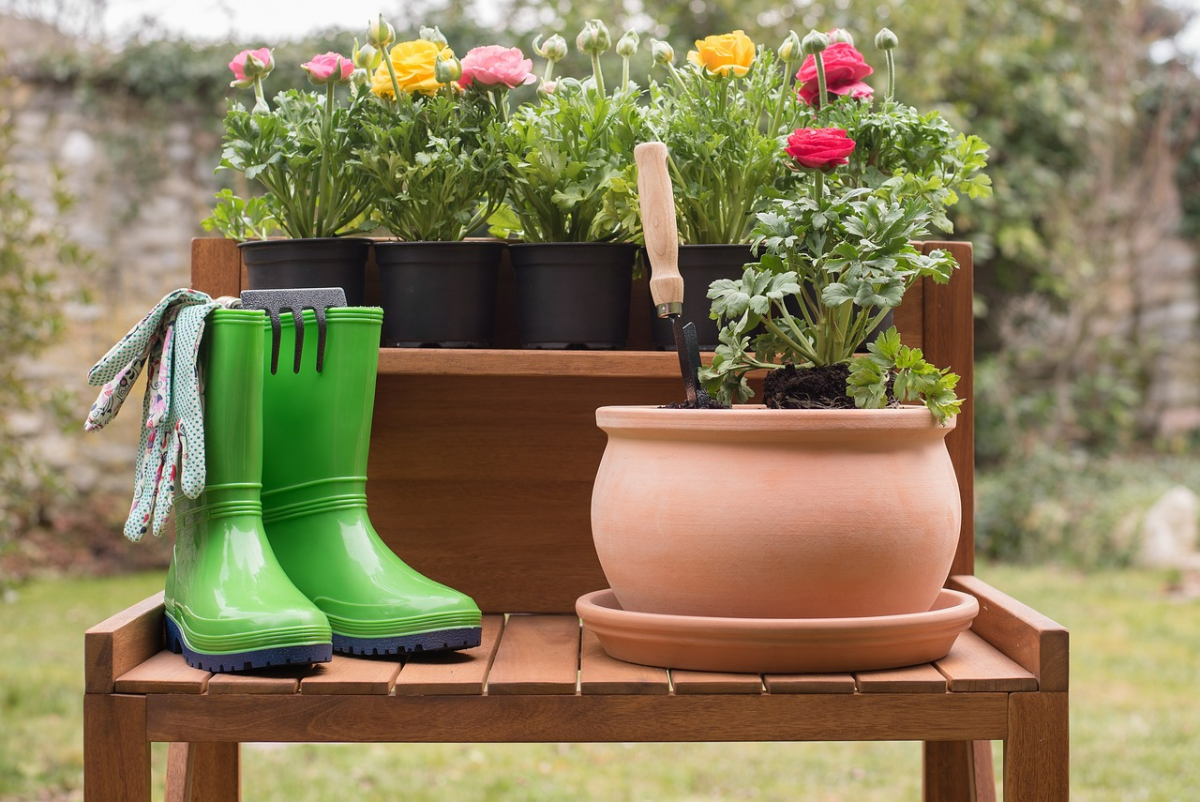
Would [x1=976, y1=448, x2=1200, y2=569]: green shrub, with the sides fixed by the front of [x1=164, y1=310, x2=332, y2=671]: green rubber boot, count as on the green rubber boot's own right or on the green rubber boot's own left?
on the green rubber boot's own left

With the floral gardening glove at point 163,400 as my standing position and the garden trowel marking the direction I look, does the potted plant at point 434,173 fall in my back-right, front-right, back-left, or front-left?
front-left

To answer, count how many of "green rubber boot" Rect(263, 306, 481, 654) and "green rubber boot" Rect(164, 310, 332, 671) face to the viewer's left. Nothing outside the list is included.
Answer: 0

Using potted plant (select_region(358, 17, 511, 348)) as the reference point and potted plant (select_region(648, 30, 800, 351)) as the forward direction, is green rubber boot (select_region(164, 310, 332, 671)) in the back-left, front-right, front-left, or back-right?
back-right

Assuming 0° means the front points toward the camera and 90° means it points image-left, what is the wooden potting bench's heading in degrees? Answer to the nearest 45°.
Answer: approximately 0°

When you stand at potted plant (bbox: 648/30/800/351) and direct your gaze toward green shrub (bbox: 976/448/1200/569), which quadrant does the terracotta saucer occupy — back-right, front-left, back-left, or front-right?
back-right

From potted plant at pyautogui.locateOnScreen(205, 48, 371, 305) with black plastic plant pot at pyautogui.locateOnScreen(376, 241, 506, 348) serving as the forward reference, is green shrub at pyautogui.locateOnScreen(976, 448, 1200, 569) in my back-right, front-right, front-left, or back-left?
front-left
